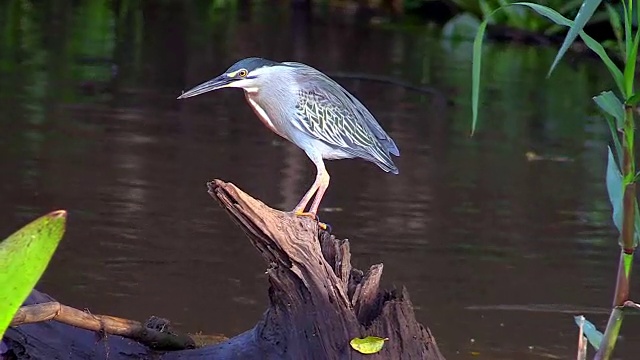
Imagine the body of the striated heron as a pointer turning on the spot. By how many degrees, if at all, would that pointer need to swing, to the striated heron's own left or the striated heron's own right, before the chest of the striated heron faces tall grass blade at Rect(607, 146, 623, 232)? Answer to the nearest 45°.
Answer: approximately 135° to the striated heron's own left

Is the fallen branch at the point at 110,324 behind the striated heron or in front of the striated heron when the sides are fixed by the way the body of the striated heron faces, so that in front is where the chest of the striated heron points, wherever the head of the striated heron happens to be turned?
in front

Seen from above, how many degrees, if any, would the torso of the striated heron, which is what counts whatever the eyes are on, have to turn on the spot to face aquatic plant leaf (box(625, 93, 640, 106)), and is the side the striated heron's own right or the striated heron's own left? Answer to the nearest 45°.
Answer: approximately 135° to the striated heron's own left

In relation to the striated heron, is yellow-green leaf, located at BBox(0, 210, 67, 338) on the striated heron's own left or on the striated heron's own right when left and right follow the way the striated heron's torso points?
on the striated heron's own left

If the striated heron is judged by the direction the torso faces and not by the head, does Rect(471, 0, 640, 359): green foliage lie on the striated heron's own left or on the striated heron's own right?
on the striated heron's own left

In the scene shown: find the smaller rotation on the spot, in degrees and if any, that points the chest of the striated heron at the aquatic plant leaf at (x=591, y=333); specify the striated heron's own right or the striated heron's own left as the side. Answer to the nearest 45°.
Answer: approximately 135° to the striated heron's own left

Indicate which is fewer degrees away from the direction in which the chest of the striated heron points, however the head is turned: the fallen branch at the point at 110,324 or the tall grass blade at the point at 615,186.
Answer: the fallen branch

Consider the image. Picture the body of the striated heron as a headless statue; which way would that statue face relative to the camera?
to the viewer's left

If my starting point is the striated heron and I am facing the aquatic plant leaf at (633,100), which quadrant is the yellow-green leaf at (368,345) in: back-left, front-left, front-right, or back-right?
front-right
